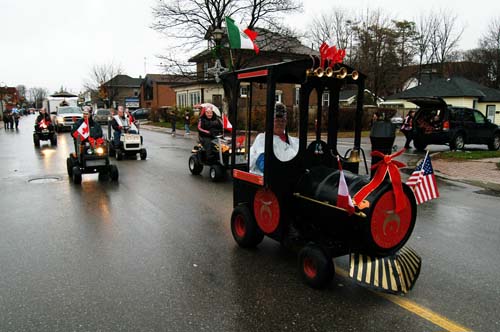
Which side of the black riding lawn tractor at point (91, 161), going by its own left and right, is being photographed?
front

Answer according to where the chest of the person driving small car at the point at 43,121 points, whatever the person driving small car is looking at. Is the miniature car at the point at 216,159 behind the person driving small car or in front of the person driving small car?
in front

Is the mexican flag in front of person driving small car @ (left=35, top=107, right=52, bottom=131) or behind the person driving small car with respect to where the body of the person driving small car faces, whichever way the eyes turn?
in front

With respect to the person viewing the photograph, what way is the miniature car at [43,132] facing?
facing the viewer

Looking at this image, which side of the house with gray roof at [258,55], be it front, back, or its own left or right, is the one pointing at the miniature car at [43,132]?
front

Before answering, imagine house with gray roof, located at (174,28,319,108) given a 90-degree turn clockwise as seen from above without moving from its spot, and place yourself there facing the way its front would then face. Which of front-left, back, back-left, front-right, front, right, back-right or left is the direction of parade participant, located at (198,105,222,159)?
back-left

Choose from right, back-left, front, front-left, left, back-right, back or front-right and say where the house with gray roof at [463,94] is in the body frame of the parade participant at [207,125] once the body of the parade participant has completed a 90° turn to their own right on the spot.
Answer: back

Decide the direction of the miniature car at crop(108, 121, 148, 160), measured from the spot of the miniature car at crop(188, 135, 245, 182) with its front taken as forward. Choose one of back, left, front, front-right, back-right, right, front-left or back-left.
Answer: back
